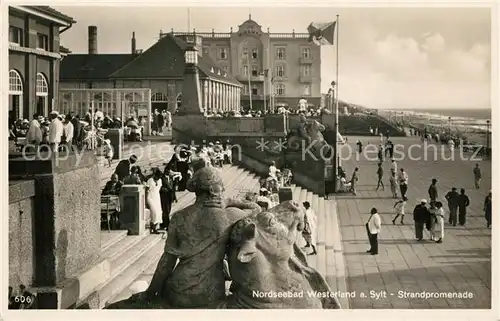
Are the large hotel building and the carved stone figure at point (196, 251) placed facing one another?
yes

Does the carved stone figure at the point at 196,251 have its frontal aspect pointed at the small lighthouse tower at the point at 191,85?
yes

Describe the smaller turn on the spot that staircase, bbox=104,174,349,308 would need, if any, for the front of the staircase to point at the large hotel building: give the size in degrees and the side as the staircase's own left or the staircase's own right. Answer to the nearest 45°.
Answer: approximately 90° to the staircase's own left

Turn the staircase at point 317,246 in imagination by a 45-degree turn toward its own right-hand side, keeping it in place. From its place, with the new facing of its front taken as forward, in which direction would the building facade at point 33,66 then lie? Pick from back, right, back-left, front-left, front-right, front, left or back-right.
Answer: back

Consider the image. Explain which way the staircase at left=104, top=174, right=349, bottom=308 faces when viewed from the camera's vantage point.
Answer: facing to the right of the viewer

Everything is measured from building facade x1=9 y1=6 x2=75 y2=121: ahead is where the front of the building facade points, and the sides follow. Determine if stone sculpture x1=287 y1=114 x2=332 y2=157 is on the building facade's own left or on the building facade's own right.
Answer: on the building facade's own left

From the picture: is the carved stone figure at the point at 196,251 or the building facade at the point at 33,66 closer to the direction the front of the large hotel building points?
the carved stone figure

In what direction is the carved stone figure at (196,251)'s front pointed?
away from the camera

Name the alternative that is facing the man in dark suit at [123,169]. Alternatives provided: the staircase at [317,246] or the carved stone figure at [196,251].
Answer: the carved stone figure

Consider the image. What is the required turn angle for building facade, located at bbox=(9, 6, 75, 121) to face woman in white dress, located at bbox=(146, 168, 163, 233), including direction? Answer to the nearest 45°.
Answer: approximately 45° to its right

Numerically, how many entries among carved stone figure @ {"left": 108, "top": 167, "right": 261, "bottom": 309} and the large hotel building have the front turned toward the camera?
1

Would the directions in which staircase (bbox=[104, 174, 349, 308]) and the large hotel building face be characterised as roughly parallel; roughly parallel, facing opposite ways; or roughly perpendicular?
roughly perpendicular

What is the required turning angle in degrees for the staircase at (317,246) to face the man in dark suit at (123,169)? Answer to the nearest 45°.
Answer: approximately 180°

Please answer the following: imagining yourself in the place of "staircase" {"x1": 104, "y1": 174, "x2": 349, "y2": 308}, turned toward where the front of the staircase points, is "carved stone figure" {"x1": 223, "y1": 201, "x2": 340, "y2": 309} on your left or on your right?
on your right

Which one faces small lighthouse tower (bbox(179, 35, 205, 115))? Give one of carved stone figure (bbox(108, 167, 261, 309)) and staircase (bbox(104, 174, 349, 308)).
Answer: the carved stone figure
